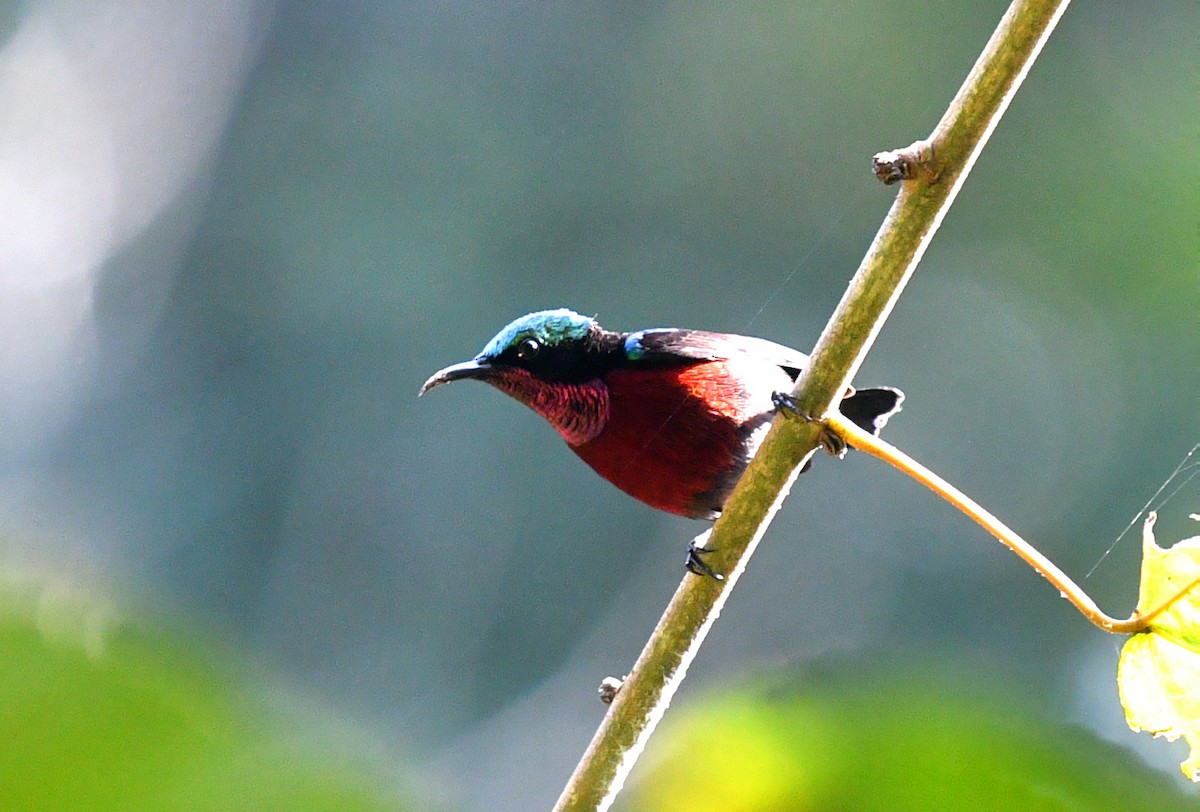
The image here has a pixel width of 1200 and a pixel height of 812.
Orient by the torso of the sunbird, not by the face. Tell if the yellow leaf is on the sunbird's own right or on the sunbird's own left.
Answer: on the sunbird's own left

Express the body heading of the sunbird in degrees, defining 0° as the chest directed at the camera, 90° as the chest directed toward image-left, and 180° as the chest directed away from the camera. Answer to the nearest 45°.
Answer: approximately 90°

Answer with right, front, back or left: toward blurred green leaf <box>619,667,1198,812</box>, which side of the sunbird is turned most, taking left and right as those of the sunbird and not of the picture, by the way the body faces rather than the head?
left

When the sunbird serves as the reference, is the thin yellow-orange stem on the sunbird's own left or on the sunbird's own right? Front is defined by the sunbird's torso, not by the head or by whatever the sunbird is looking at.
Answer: on the sunbird's own left
